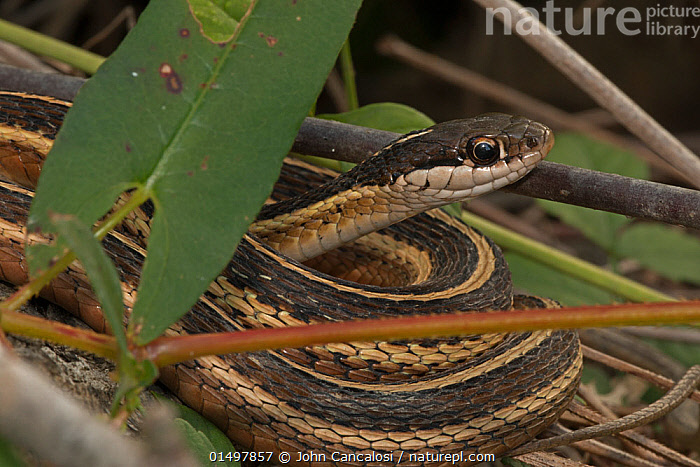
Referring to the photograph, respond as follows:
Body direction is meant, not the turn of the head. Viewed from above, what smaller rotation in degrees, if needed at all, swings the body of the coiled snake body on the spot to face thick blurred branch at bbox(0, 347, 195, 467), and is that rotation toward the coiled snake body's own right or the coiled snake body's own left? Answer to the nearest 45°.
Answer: approximately 90° to the coiled snake body's own right

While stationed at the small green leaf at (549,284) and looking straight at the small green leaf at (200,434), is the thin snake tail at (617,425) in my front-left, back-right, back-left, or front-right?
front-left

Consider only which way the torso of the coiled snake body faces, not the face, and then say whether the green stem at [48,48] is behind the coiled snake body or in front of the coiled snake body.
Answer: behind

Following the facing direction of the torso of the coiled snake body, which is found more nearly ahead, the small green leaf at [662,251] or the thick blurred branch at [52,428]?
the small green leaf

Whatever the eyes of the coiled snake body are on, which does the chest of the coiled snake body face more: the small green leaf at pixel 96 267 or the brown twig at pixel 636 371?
the brown twig

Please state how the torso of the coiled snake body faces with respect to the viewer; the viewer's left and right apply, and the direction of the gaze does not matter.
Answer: facing to the right of the viewer
